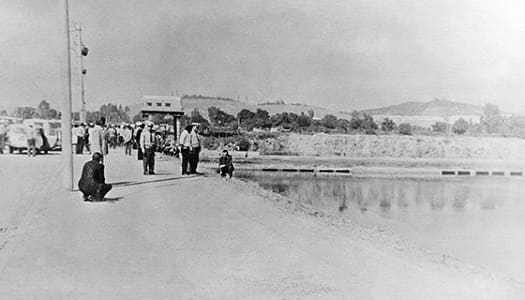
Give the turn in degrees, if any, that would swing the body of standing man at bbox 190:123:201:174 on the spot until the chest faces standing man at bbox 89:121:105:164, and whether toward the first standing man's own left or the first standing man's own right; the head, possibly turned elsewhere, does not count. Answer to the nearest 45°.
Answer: approximately 135° to the first standing man's own right

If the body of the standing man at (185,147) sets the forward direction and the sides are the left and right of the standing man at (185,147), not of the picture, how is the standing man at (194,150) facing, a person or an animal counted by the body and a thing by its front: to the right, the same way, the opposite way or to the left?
the same way
